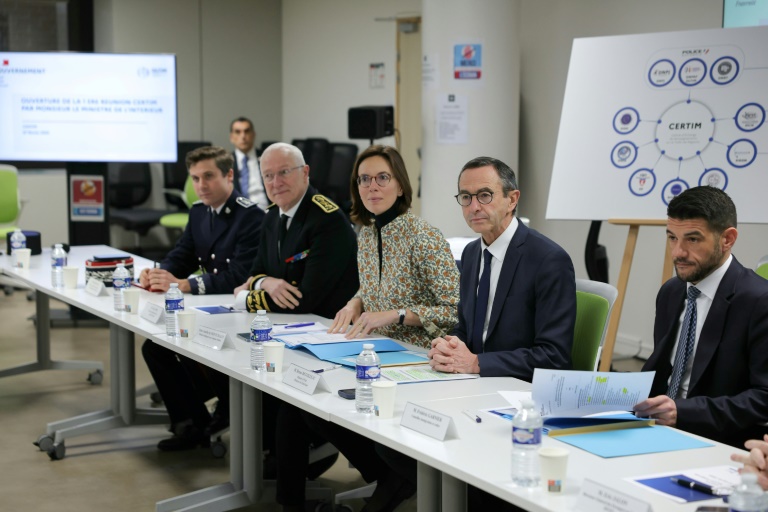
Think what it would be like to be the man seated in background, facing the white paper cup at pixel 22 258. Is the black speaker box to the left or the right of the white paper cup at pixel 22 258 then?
left

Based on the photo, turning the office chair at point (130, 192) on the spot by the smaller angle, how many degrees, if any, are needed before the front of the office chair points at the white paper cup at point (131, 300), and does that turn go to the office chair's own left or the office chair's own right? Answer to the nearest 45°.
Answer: approximately 45° to the office chair's own right

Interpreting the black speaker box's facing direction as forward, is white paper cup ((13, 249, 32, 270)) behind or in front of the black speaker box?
in front

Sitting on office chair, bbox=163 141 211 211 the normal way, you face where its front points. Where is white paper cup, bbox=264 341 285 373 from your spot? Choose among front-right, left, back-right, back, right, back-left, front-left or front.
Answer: front-left

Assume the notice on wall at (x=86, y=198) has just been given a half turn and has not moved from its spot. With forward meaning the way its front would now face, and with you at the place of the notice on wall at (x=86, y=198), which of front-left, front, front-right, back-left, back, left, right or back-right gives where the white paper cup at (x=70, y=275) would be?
back

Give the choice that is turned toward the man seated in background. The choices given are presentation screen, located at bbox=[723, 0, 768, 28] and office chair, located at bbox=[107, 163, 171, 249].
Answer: the office chair

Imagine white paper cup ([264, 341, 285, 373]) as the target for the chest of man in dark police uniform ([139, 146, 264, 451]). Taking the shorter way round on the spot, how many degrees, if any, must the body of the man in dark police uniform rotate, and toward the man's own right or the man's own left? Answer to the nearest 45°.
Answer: approximately 45° to the man's own left

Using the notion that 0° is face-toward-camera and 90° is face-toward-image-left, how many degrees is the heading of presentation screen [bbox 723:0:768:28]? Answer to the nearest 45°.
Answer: approximately 0°

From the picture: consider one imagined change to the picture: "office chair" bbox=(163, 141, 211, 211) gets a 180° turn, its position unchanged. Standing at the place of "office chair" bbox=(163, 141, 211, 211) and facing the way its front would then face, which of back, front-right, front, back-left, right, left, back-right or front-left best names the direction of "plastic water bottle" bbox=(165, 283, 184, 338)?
back-right

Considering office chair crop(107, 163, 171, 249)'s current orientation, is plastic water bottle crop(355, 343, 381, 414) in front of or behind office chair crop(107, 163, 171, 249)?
in front

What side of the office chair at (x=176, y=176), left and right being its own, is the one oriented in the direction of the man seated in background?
left

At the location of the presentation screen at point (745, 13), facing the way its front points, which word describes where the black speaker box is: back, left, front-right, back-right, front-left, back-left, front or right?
back-right
